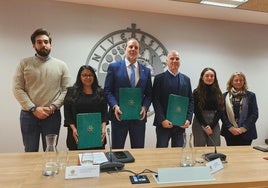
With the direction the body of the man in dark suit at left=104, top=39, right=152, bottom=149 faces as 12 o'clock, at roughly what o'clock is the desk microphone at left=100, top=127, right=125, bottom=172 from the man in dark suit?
The desk microphone is roughly at 12 o'clock from the man in dark suit.

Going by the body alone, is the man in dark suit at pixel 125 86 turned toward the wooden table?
yes

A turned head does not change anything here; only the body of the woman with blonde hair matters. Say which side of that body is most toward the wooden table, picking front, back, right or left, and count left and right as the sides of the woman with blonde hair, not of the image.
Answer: front

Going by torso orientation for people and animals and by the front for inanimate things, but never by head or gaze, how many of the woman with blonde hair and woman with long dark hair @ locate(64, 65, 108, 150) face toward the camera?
2

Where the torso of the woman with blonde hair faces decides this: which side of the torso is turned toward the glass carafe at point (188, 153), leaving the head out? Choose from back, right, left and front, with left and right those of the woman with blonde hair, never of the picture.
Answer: front

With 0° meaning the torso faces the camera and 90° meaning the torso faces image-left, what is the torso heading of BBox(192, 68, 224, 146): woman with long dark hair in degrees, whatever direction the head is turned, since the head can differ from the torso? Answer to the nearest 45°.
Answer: approximately 0°
